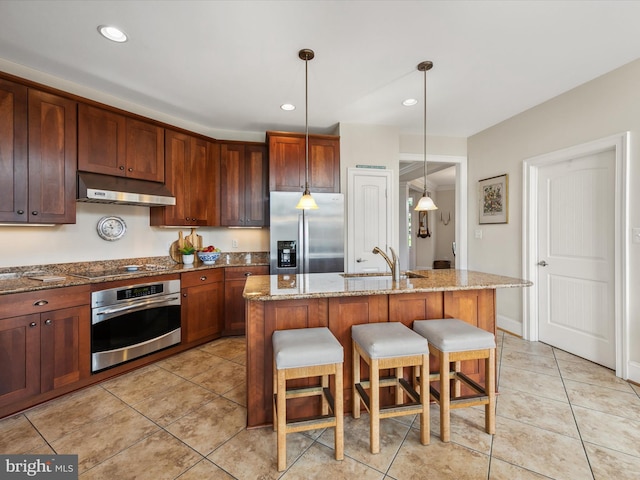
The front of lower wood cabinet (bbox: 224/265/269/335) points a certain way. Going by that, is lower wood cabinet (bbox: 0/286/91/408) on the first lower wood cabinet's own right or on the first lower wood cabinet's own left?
on the first lower wood cabinet's own right

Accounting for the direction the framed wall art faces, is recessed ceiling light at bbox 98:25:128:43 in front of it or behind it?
in front

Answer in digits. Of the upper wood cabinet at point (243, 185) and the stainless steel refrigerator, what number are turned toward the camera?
2

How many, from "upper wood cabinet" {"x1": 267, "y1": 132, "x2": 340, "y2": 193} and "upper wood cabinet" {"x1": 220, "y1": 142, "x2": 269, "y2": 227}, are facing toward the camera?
2

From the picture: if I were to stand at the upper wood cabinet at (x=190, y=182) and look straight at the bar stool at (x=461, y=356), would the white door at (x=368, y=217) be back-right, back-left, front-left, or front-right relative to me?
front-left

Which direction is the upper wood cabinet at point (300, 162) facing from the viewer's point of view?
toward the camera

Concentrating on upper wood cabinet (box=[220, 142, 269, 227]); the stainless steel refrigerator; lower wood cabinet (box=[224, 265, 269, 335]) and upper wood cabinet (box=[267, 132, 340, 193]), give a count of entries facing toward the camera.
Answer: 4

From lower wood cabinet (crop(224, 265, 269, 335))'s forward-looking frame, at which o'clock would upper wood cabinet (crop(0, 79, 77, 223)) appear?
The upper wood cabinet is roughly at 2 o'clock from the lower wood cabinet.

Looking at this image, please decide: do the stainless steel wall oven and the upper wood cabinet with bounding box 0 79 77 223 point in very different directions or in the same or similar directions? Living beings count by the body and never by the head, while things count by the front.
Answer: same or similar directions

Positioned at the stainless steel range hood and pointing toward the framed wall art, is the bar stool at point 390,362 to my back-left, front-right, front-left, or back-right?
front-right

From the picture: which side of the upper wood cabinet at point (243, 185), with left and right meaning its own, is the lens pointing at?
front

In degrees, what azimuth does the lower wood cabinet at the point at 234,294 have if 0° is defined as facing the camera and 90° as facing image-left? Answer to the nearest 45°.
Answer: approximately 0°

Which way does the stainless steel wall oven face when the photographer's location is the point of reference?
facing the viewer and to the right of the viewer
